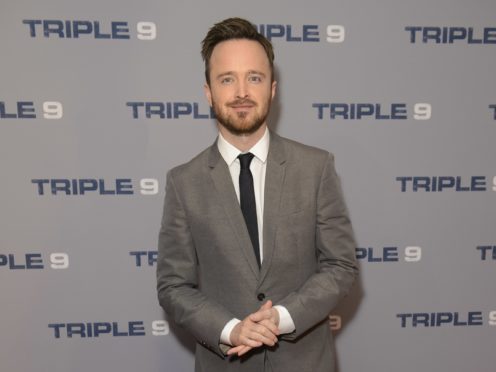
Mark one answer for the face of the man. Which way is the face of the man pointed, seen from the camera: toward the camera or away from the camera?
toward the camera

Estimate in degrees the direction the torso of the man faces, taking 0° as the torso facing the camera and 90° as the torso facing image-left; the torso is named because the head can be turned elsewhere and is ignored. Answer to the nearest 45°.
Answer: approximately 0°
